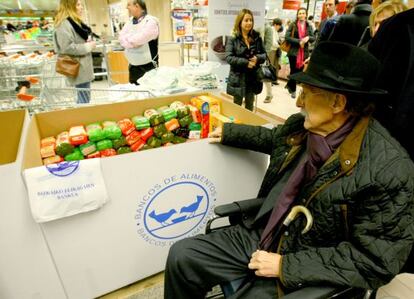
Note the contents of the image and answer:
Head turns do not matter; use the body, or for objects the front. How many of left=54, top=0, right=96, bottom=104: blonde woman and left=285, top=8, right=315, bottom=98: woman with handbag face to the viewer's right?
1

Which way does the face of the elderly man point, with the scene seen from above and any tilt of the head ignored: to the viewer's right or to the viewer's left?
to the viewer's left

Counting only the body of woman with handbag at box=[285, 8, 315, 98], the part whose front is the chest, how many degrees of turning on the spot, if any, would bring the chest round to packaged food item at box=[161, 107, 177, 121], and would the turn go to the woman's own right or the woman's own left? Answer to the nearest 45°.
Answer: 0° — they already face it

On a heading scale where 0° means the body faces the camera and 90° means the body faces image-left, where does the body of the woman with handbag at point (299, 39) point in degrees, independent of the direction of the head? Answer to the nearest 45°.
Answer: approximately 0°

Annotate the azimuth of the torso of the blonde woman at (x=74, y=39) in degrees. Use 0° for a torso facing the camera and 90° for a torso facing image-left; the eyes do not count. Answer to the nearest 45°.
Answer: approximately 270°

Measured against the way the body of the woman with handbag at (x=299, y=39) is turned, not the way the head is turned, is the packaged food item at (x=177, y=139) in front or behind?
in front

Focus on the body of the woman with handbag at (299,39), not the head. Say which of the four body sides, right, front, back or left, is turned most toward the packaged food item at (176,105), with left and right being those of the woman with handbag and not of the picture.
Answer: front

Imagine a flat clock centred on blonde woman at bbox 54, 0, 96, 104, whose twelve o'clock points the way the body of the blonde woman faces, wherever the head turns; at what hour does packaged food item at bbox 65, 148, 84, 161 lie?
The packaged food item is roughly at 3 o'clock from the blonde woman.

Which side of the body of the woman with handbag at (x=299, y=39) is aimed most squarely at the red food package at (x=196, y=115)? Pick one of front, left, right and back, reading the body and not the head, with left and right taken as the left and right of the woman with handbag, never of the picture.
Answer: front

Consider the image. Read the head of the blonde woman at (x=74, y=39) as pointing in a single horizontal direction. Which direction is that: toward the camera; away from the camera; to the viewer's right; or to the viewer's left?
to the viewer's right

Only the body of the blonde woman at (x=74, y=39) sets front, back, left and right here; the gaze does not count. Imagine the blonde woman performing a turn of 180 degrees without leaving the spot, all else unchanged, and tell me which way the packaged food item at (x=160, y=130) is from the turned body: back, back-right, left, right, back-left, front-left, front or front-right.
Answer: left
